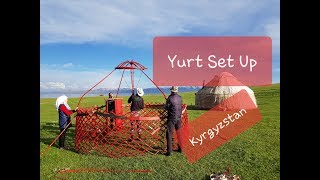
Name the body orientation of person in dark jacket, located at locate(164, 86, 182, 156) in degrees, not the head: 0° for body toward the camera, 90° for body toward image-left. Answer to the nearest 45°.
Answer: approximately 135°

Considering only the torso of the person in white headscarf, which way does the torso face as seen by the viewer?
to the viewer's right

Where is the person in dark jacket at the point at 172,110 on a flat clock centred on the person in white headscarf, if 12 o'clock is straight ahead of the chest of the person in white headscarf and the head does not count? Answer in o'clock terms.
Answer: The person in dark jacket is roughly at 1 o'clock from the person in white headscarf.

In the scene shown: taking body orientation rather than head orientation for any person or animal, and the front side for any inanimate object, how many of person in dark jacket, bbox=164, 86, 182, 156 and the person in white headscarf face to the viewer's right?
1
